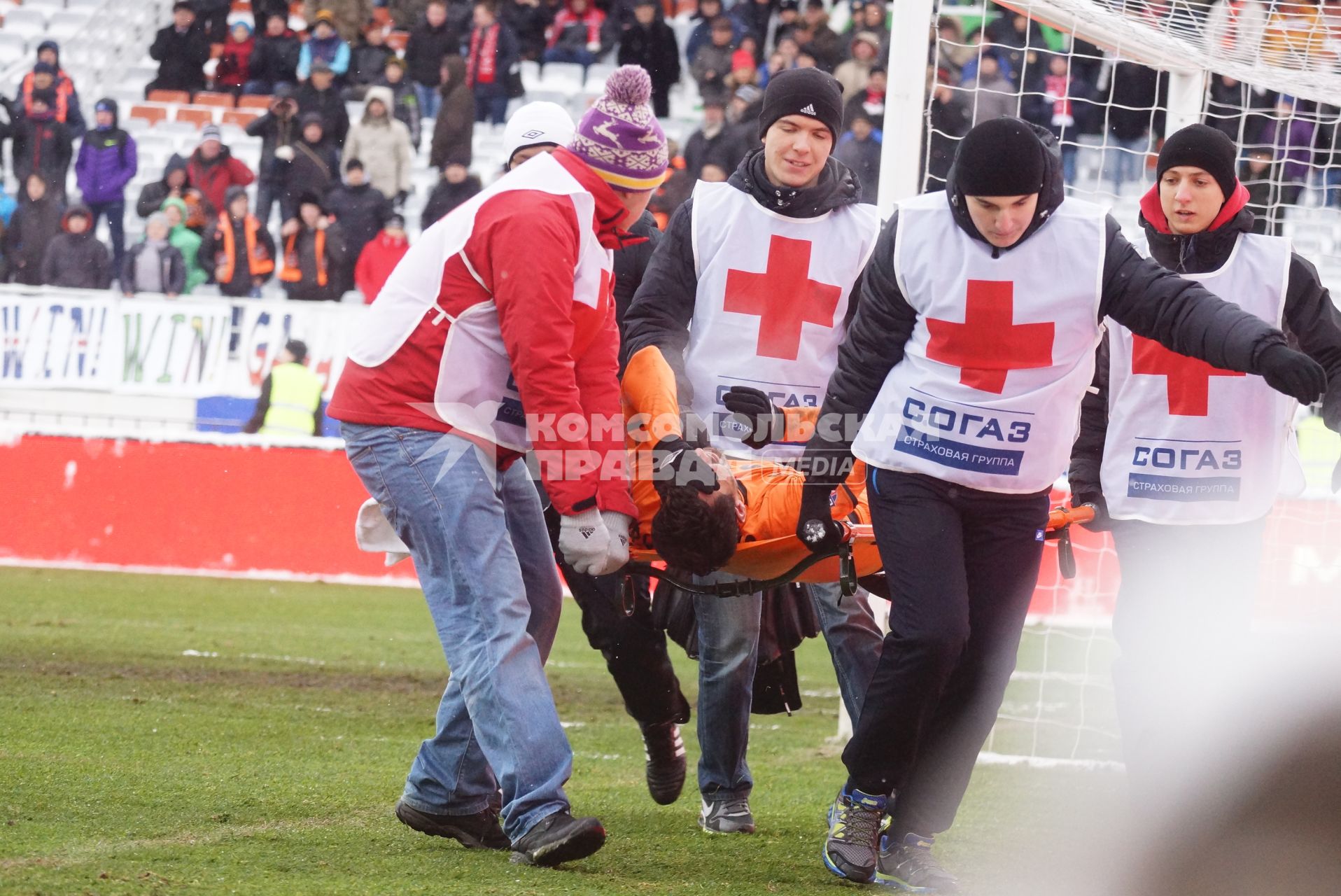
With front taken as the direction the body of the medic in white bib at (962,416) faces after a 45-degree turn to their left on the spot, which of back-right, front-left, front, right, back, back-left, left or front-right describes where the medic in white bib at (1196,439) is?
left

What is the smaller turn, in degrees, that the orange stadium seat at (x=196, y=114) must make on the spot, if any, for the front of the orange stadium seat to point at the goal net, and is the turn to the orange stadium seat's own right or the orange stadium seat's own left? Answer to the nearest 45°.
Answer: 0° — it already faces it

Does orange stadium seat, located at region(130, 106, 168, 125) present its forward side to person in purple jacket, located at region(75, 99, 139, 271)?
yes

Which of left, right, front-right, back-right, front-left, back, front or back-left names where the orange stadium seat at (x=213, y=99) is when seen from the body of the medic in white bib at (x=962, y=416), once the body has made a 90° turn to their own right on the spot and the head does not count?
front-right

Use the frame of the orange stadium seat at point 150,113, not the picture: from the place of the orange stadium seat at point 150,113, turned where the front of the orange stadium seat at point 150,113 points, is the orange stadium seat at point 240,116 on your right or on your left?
on your left

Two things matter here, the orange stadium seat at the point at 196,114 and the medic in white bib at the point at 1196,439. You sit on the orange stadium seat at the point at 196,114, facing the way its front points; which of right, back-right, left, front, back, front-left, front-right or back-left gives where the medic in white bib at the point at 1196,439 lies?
front

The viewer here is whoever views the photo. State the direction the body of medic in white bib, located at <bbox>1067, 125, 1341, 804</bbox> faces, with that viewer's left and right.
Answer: facing the viewer

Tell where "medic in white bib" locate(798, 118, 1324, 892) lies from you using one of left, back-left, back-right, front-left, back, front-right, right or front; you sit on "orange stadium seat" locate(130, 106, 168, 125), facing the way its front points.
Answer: front

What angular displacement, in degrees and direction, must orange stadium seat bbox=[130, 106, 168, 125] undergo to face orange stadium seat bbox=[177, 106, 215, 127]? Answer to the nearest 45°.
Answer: approximately 45° to its left

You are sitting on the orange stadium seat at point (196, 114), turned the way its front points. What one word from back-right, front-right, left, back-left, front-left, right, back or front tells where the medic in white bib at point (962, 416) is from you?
front

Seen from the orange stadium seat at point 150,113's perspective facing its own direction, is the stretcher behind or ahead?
ahead

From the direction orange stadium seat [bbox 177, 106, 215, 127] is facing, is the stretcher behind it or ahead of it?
ahead

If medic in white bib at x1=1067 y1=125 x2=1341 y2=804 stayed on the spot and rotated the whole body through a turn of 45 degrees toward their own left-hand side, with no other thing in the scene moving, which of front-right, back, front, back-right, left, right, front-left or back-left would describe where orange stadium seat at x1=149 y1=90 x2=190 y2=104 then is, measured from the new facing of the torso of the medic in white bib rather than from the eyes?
back

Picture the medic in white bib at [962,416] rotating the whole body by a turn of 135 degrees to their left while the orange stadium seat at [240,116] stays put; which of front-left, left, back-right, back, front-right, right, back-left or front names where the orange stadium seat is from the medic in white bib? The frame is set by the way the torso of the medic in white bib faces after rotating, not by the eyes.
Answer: left

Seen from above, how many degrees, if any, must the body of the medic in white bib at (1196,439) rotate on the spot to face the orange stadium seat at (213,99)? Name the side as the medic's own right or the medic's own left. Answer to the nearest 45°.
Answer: approximately 135° to the medic's own right

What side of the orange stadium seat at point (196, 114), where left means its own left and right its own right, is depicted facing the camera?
front
